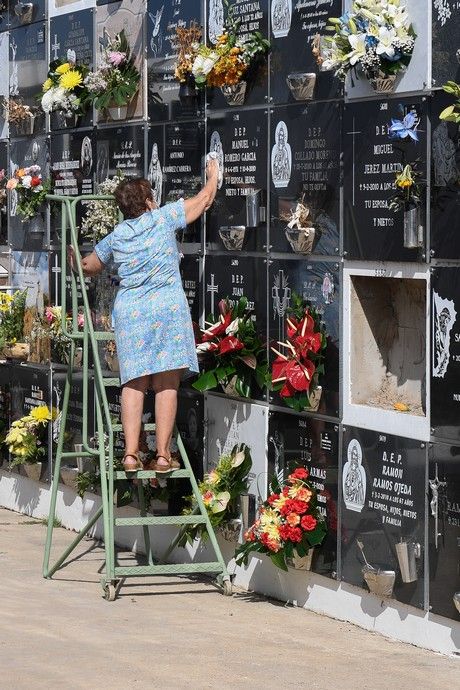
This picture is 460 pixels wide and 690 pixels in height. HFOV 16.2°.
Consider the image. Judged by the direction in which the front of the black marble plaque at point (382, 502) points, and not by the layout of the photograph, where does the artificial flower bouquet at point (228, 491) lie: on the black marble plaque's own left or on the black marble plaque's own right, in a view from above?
on the black marble plaque's own right

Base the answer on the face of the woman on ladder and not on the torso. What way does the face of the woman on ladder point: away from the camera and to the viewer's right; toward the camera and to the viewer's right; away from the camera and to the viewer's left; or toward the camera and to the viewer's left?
away from the camera and to the viewer's right

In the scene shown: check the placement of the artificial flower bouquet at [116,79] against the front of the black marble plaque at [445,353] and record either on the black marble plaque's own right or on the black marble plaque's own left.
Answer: on the black marble plaque's own right

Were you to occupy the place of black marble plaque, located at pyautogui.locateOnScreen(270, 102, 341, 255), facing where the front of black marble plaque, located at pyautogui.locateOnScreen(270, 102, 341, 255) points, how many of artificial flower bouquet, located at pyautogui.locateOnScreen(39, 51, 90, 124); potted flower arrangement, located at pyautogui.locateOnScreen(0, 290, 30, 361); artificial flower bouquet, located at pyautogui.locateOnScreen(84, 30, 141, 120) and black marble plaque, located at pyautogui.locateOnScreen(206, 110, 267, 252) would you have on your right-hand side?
4

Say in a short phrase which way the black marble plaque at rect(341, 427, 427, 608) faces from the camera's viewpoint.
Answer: facing the viewer and to the left of the viewer

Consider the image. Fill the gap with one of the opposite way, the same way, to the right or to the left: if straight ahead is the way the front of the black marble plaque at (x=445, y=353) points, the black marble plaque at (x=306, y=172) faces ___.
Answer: the same way

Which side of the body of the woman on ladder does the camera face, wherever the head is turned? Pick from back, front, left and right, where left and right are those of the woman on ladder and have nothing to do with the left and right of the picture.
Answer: back

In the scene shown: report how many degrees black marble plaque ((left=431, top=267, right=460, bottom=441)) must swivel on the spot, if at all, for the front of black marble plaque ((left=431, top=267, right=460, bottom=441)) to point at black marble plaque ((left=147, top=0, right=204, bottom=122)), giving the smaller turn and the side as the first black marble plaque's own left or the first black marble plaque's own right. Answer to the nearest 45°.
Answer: approximately 90° to the first black marble plaque's own right

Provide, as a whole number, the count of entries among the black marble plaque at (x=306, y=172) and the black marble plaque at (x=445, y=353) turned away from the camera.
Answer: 0

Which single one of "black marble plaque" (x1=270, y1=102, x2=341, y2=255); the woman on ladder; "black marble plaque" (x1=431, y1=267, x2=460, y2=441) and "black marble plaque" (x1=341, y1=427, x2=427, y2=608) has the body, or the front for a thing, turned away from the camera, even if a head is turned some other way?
the woman on ladder

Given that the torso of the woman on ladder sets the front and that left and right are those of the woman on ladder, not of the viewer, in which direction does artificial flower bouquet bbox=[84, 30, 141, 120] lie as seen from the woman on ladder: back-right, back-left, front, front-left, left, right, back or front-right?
front

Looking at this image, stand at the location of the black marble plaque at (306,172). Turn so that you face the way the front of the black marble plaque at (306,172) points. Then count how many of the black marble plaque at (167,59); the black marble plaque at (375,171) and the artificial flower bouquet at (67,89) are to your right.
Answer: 2
